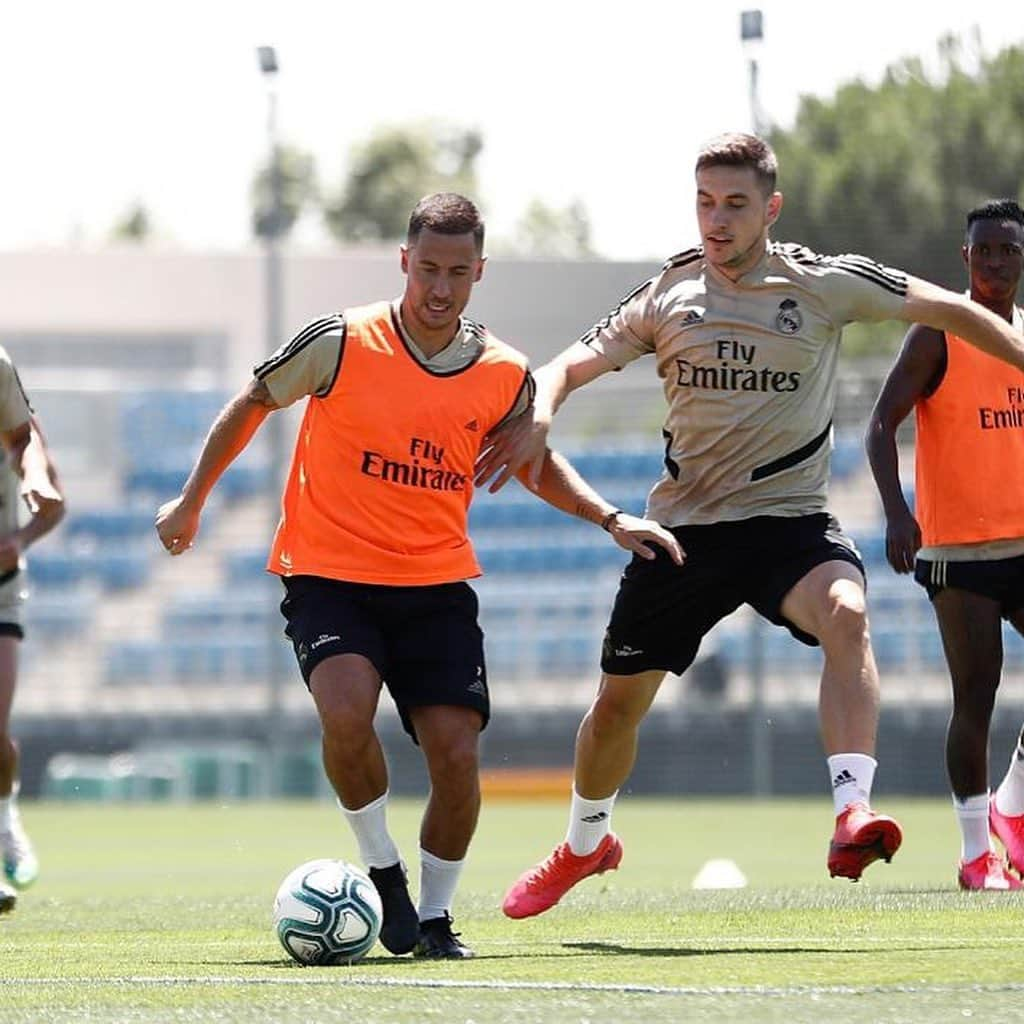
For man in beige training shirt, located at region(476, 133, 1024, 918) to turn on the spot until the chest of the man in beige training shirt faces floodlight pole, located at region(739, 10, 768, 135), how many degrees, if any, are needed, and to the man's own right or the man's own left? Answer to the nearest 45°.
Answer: approximately 180°

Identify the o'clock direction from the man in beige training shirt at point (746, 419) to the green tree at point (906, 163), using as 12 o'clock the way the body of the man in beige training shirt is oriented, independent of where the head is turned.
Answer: The green tree is roughly at 6 o'clock from the man in beige training shirt.

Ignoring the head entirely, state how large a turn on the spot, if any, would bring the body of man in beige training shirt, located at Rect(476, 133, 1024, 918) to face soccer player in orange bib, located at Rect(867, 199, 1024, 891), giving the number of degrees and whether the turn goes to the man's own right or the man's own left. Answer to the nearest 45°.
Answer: approximately 135° to the man's own left

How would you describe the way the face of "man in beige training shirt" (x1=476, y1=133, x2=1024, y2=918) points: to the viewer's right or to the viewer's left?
to the viewer's left

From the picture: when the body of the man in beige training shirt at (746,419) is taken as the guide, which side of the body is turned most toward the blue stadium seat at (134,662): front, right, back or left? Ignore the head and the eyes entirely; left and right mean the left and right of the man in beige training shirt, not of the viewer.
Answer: back

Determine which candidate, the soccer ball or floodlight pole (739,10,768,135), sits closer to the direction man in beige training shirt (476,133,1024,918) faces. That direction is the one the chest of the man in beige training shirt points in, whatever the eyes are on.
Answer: the soccer ball

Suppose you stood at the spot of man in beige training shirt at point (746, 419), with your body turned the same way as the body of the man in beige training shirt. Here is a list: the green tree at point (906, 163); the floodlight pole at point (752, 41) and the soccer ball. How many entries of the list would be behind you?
2

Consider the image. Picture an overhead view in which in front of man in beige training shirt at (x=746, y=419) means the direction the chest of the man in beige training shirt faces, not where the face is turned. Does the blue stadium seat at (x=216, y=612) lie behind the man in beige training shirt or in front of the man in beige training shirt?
behind

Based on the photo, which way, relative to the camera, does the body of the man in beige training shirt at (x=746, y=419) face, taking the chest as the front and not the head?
toward the camera

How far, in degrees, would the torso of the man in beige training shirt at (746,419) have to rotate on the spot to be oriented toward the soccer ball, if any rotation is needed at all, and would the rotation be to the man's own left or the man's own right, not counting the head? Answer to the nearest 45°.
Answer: approximately 45° to the man's own right

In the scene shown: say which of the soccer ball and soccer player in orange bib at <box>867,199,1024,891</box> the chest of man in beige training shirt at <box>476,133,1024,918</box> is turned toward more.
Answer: the soccer ball
